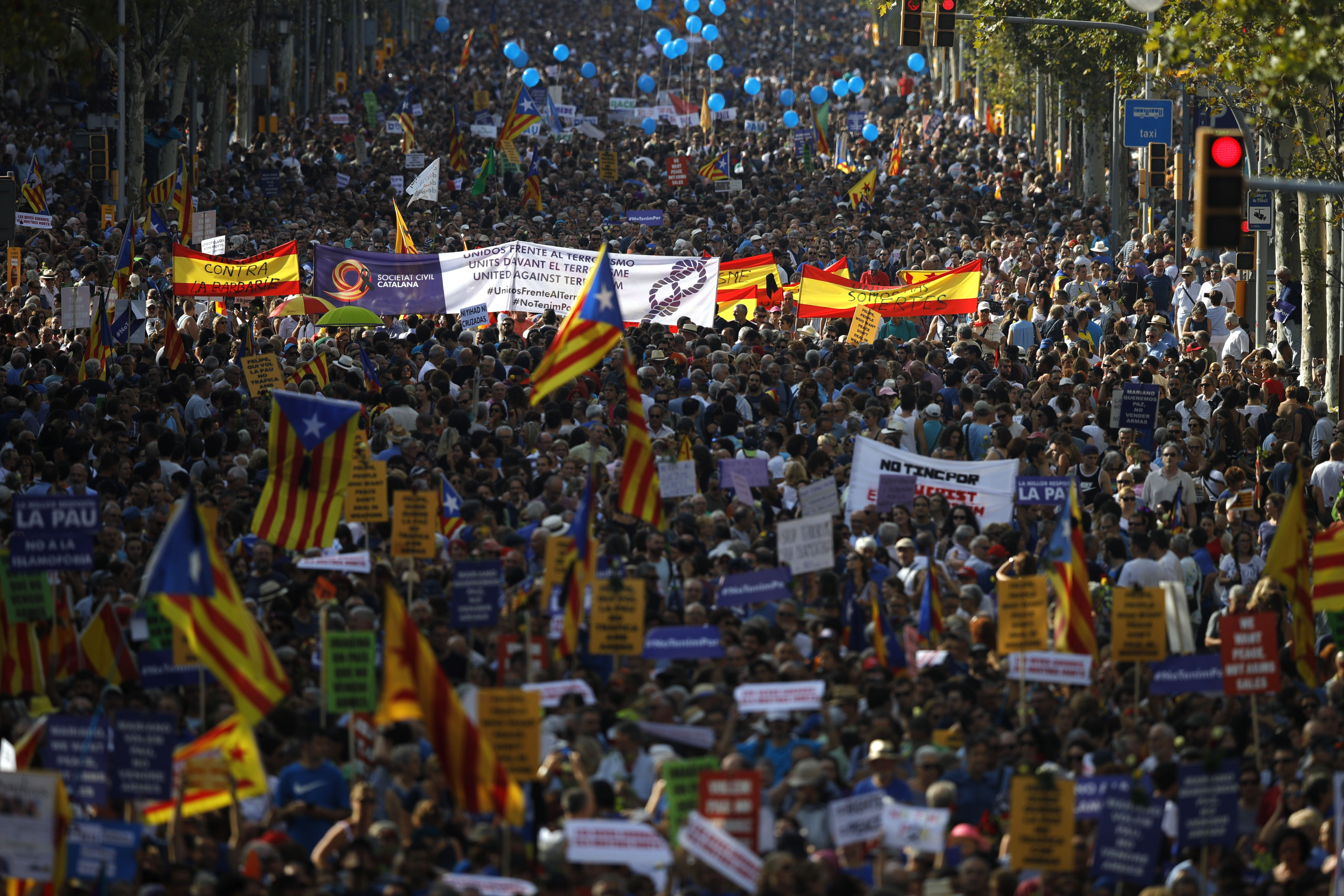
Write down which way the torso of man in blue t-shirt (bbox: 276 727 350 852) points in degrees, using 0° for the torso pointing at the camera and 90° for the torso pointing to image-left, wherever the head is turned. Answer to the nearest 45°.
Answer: approximately 0°

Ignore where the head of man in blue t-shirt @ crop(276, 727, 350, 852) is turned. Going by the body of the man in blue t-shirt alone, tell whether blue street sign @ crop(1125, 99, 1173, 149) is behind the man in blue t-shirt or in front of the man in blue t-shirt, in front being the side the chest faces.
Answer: behind

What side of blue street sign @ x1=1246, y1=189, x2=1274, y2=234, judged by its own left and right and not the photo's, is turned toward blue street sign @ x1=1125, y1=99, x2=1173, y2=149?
back

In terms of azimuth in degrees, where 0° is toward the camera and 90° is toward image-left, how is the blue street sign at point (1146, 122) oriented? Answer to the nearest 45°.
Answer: approximately 0°

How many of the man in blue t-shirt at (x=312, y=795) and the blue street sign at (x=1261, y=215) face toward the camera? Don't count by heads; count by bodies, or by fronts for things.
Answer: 2

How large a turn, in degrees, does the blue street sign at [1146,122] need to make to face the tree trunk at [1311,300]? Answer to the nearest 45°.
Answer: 0° — it already faces it
